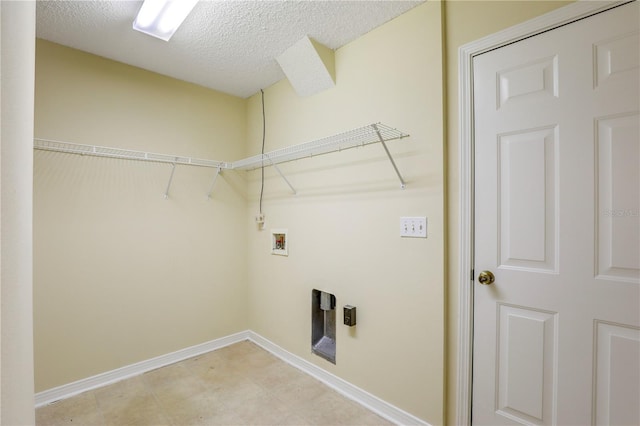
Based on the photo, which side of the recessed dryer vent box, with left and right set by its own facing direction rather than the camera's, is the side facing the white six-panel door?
left

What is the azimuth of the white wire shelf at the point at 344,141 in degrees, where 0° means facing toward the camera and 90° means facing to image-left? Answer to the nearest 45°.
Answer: approximately 45°

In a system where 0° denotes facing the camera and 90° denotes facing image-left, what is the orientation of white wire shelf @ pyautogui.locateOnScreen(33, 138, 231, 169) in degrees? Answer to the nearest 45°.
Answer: approximately 315°

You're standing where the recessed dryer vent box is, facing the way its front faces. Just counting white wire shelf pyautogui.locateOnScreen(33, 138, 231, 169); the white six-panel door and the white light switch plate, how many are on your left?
2

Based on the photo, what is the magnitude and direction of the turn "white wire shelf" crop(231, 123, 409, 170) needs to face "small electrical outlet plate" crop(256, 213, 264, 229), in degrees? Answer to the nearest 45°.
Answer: approximately 90° to its right

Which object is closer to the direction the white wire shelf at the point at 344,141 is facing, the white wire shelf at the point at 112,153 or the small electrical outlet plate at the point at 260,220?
the white wire shelf
